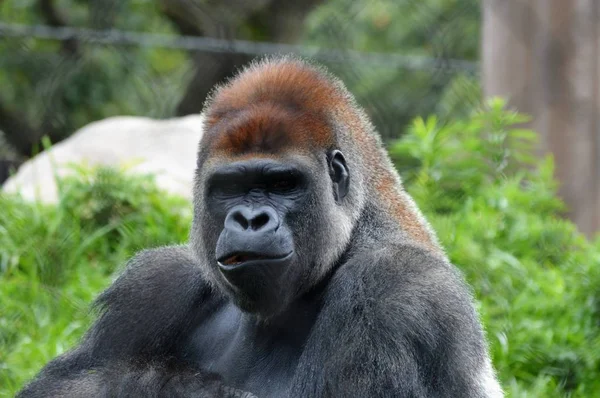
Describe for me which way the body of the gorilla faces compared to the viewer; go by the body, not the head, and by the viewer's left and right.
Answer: facing the viewer and to the left of the viewer

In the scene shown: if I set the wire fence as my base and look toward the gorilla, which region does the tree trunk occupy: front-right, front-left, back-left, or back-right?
front-left

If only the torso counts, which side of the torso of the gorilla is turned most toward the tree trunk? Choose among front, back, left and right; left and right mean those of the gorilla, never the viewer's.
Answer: back

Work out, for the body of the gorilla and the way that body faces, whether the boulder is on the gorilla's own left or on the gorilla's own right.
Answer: on the gorilla's own right

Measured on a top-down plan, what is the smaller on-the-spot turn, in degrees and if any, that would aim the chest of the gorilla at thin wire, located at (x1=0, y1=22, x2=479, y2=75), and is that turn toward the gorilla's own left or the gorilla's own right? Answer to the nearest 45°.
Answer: approximately 135° to the gorilla's own right
